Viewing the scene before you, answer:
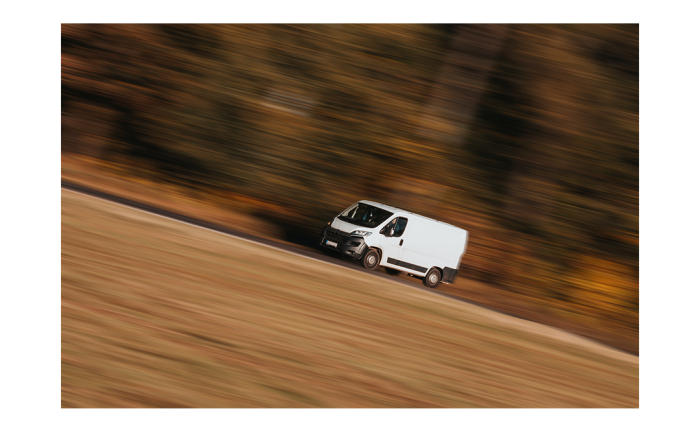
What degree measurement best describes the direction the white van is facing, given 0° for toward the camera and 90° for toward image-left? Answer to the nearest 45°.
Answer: approximately 45°
